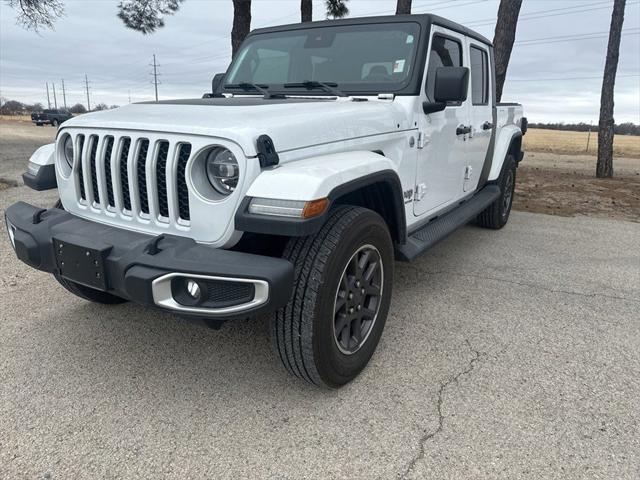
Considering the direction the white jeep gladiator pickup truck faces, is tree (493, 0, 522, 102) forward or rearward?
rearward

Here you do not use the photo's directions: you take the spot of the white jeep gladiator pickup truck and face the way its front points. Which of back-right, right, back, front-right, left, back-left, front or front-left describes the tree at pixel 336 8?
back-right

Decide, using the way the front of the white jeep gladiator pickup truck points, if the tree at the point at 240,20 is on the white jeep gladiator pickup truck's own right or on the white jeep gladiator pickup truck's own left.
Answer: on the white jeep gladiator pickup truck's own right

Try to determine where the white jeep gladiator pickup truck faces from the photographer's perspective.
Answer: facing the viewer and to the left of the viewer

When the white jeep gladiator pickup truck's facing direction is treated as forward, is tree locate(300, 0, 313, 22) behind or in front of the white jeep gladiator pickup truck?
behind

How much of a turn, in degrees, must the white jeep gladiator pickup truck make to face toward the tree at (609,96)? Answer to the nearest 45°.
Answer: approximately 180°

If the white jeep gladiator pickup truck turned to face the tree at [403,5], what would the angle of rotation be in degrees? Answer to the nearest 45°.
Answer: approximately 135° to its right
